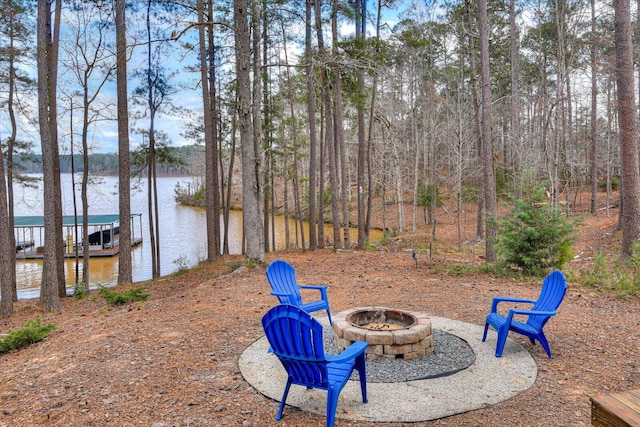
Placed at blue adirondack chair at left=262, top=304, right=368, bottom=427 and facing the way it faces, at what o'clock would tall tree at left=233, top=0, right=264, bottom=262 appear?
The tall tree is roughly at 10 o'clock from the blue adirondack chair.

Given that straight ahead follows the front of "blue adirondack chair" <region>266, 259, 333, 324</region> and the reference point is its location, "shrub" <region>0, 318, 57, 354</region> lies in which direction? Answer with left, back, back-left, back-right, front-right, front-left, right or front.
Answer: back-right

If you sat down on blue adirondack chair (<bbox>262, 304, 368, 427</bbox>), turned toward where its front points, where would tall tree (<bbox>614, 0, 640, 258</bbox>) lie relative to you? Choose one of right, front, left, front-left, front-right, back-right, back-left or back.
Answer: front

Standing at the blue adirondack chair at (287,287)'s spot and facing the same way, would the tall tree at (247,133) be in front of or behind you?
behind

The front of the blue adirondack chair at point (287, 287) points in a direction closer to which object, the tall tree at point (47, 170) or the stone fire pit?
the stone fire pit

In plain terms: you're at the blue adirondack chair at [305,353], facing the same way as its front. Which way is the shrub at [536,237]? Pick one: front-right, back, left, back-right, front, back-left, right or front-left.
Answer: front

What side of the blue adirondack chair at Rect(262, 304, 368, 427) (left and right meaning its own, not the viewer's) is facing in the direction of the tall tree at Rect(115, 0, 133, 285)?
left

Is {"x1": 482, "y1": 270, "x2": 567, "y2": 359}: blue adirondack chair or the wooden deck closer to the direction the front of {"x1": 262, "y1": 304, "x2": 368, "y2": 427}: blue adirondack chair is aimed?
the blue adirondack chair

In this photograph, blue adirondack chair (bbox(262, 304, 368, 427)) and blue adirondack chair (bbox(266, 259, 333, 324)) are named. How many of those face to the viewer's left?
0

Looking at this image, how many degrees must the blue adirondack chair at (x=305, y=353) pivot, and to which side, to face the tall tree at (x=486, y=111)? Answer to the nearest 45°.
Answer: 0° — it already faces it

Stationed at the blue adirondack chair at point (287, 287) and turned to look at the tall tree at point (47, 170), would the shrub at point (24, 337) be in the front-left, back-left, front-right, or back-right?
front-left

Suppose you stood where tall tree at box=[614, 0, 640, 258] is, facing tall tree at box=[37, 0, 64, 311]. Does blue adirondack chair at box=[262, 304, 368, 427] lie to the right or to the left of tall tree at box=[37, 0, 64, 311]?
left

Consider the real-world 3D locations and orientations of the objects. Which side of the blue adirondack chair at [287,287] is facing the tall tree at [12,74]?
back

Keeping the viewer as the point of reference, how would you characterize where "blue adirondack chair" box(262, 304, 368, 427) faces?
facing away from the viewer and to the right of the viewer

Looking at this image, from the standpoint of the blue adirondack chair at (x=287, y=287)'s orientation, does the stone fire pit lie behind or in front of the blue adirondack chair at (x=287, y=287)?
in front

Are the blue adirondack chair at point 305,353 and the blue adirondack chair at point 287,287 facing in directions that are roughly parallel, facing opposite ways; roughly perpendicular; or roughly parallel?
roughly perpendicular

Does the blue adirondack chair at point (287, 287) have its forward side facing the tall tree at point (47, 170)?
no

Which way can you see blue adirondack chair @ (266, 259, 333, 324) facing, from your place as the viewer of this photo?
facing the viewer and to the right of the viewer
